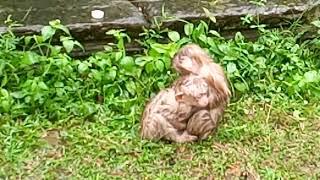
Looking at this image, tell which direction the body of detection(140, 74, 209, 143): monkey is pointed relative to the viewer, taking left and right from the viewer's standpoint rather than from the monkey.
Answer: facing to the right of the viewer

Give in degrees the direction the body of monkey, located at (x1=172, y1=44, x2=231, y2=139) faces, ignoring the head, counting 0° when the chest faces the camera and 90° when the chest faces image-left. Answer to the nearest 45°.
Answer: approximately 90°

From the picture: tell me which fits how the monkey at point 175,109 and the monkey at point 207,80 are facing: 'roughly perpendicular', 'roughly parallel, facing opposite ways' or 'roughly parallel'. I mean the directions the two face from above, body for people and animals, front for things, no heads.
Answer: roughly parallel, facing opposite ways
